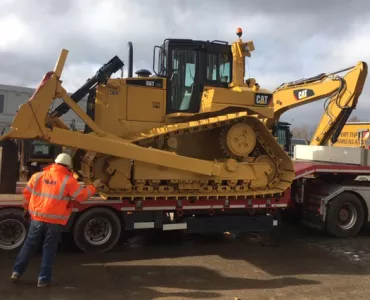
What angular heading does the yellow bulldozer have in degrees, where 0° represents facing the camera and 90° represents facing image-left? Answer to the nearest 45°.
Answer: approximately 90°

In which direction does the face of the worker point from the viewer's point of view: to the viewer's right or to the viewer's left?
to the viewer's right

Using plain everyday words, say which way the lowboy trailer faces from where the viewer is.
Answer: facing to the right of the viewer

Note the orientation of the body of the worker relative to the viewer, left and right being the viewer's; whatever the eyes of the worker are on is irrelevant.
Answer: facing away from the viewer and to the right of the viewer

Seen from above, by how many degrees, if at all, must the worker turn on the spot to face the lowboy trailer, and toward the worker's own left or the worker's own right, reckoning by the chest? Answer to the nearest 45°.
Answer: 0° — they already face it

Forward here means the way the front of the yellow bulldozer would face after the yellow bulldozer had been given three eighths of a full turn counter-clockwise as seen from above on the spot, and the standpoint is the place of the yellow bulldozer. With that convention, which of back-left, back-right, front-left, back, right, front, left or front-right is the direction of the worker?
right
